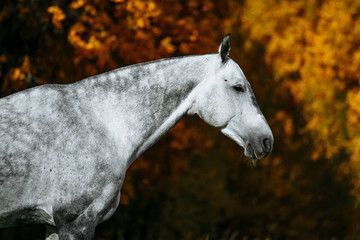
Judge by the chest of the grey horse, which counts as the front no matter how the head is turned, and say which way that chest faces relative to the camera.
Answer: to the viewer's right
